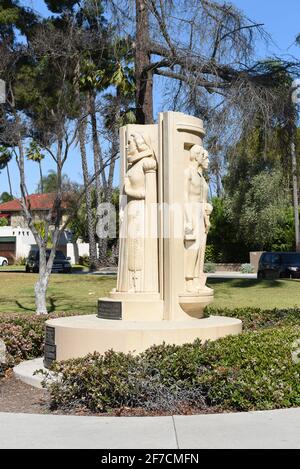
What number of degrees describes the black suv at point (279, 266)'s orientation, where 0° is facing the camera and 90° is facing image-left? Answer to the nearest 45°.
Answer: approximately 270°

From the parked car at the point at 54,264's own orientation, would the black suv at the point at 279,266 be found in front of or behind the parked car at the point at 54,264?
in front

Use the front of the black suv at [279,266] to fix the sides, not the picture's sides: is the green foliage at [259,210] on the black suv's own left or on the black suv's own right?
on the black suv's own left

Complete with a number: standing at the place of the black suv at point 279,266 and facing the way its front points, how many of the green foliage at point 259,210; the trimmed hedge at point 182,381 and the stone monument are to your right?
2

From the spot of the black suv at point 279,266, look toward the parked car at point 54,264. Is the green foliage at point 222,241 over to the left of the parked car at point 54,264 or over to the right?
right
